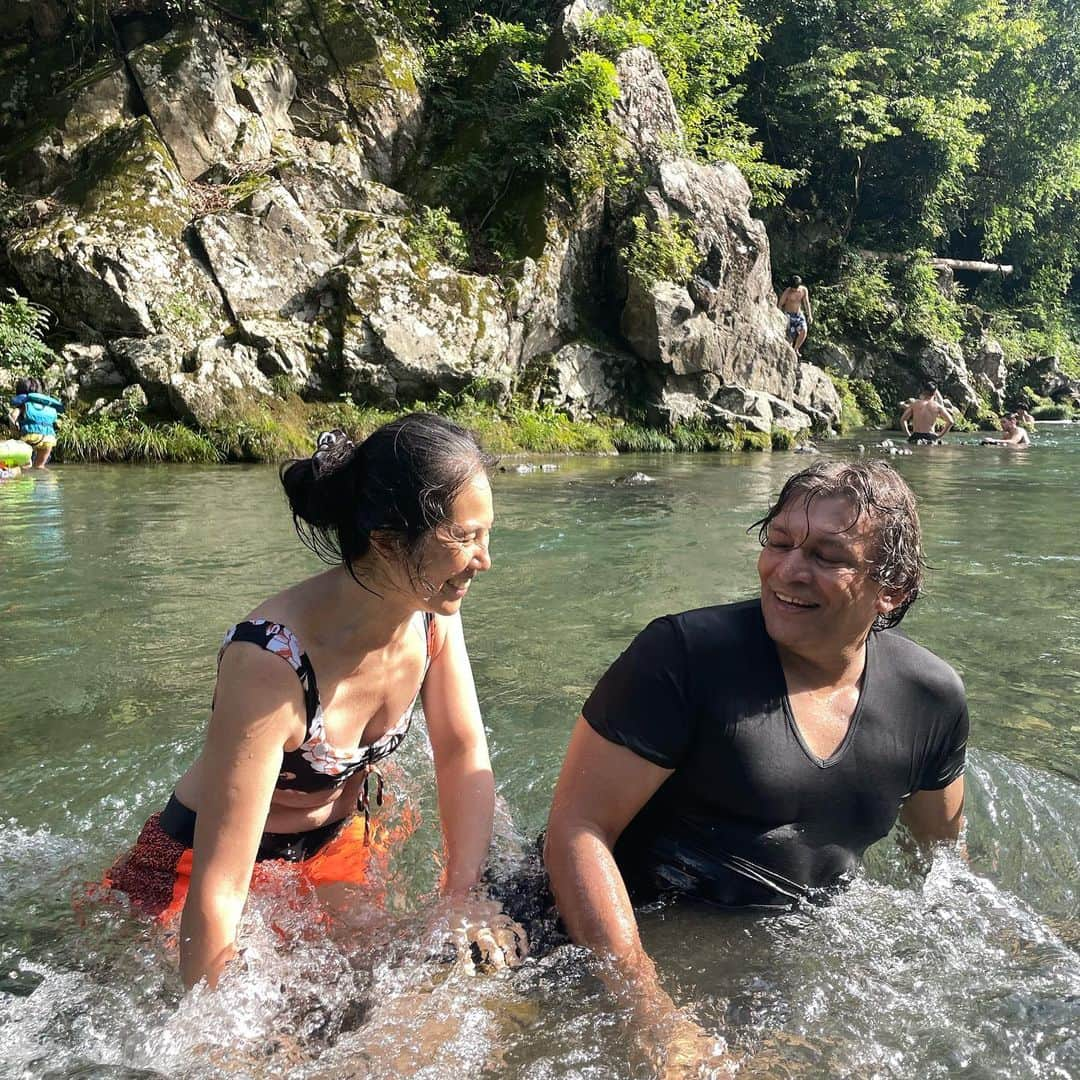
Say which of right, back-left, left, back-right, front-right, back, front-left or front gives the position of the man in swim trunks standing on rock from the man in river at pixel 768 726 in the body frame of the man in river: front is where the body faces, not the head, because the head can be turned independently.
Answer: back

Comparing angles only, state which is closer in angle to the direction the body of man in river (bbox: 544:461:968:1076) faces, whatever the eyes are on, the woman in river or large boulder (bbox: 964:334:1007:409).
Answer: the woman in river

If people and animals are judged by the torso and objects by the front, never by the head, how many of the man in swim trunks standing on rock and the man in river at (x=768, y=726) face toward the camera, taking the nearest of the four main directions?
2

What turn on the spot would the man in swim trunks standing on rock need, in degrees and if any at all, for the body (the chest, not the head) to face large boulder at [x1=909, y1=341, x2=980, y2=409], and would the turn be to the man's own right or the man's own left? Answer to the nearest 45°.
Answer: approximately 135° to the man's own left

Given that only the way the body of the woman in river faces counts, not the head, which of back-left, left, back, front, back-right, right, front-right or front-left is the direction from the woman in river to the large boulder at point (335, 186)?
back-left

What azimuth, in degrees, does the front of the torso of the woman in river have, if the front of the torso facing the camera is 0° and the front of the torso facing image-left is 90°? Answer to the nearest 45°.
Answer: approximately 315°

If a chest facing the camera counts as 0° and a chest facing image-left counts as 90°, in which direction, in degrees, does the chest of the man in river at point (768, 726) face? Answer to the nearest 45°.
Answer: approximately 0°

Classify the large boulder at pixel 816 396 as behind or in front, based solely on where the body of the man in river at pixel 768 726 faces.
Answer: behind

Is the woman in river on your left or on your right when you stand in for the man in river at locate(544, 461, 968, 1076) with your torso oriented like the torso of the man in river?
on your right

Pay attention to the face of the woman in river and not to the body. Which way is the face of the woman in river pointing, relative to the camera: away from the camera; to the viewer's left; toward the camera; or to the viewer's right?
to the viewer's right

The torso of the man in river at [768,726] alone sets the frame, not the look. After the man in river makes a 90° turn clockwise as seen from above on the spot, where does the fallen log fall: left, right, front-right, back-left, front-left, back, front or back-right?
right

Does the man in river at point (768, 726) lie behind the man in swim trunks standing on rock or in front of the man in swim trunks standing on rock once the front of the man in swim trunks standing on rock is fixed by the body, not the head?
in front

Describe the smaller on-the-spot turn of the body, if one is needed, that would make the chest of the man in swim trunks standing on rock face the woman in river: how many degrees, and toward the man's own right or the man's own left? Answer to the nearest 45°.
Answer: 0° — they already face them
